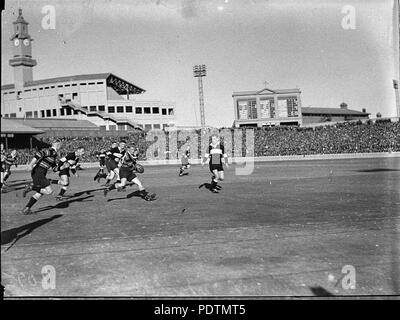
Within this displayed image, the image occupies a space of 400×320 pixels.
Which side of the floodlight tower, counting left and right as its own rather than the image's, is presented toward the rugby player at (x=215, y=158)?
front

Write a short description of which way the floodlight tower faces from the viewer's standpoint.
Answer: facing the viewer

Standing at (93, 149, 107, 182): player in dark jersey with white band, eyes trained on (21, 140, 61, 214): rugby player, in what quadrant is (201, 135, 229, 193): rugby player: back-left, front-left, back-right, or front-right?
front-left

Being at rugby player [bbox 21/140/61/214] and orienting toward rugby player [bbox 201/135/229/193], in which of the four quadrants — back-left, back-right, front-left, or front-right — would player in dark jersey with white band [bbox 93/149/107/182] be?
front-left

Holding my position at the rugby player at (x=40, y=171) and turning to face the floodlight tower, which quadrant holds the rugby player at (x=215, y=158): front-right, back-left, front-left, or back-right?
front-right

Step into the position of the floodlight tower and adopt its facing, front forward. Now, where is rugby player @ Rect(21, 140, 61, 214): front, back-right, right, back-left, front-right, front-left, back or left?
front
